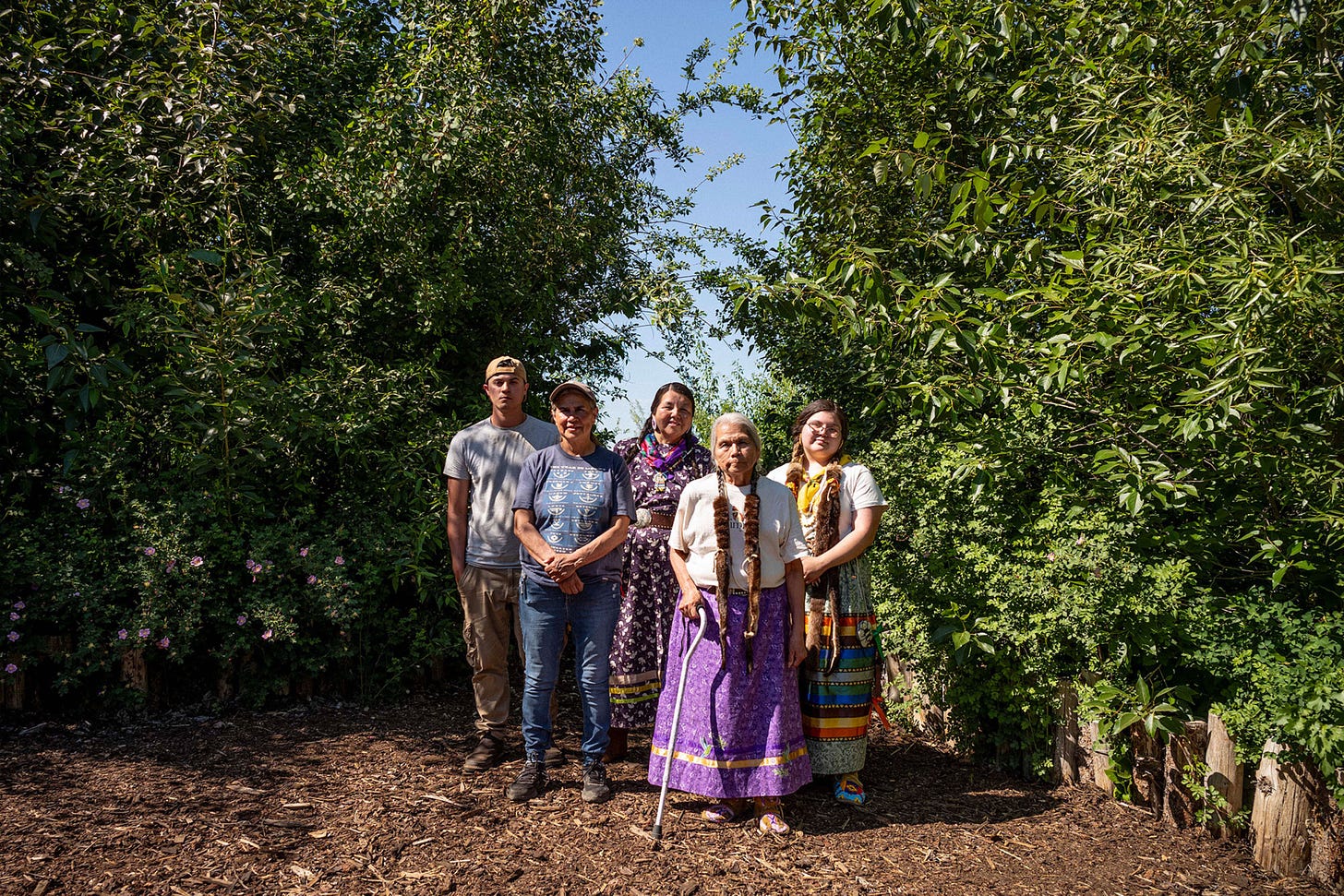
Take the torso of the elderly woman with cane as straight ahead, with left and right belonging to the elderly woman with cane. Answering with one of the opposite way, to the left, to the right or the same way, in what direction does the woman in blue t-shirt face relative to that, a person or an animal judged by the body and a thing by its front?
the same way

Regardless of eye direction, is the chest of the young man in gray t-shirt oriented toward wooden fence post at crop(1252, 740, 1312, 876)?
no

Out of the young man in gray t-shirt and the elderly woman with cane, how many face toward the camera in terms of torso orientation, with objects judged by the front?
2

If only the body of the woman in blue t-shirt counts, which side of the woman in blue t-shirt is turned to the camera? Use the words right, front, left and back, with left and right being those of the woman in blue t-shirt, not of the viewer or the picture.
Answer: front

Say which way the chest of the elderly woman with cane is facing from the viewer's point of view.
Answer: toward the camera

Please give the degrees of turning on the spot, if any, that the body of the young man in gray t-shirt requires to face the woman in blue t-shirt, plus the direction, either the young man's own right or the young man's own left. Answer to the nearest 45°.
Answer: approximately 45° to the young man's own left

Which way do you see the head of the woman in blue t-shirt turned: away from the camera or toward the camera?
toward the camera

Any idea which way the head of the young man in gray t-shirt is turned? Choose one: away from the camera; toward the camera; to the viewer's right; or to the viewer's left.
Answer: toward the camera

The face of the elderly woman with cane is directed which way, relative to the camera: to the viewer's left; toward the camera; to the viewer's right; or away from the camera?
toward the camera

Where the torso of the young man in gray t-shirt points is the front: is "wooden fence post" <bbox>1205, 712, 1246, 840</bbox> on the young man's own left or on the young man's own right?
on the young man's own left

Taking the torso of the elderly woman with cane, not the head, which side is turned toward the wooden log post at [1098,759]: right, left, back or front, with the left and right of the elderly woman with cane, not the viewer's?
left

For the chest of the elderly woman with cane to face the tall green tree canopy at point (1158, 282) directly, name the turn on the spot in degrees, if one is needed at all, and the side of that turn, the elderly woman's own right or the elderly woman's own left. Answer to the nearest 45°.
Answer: approximately 90° to the elderly woman's own left

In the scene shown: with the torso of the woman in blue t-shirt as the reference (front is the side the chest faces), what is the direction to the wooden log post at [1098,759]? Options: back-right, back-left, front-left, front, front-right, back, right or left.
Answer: left

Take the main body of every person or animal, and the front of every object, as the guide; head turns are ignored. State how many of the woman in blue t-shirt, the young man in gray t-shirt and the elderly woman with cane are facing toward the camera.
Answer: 3

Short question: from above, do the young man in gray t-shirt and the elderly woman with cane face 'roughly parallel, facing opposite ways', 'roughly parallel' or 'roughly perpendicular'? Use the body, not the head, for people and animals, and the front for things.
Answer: roughly parallel

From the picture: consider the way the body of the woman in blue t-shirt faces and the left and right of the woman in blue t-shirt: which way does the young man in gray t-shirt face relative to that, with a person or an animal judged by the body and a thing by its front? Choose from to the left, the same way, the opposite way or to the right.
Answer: the same way
